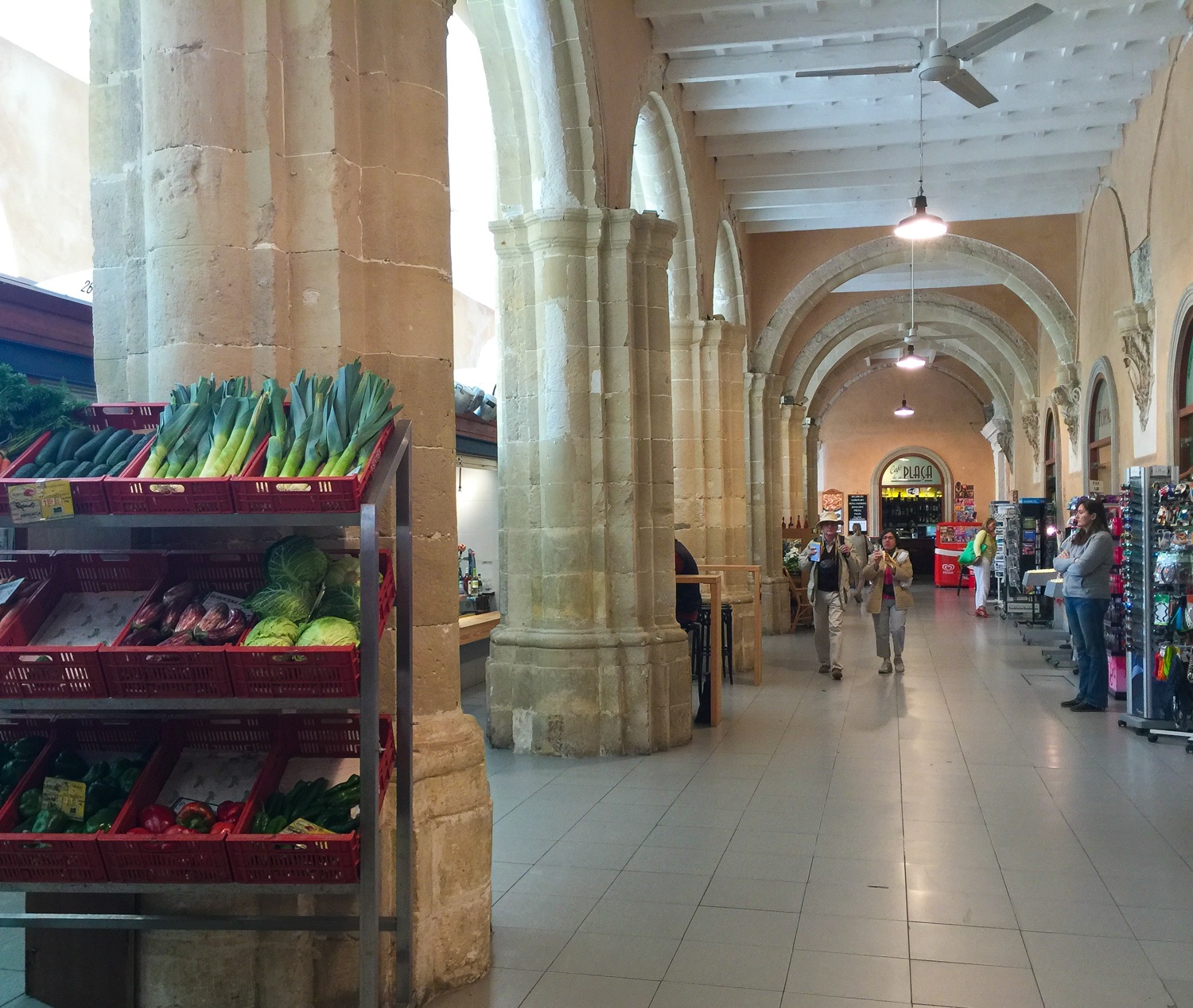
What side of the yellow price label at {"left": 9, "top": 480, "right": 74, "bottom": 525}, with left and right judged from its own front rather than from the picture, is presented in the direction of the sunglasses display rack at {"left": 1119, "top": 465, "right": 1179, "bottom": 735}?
left

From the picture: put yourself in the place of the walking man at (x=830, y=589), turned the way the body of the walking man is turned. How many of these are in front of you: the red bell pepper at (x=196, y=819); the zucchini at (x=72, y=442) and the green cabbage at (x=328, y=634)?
3

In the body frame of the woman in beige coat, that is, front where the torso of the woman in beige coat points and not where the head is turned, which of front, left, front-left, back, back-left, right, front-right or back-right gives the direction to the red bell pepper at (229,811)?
front

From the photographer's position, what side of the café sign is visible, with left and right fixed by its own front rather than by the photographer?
front

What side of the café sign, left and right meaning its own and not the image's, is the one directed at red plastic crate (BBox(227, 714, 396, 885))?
front

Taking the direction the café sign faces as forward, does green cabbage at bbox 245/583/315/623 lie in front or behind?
in front

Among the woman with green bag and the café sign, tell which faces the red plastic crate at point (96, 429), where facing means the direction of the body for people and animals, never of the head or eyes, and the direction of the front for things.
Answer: the café sign

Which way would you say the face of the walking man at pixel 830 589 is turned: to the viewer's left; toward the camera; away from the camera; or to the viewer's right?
toward the camera

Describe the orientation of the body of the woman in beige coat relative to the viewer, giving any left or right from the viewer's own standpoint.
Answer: facing the viewer

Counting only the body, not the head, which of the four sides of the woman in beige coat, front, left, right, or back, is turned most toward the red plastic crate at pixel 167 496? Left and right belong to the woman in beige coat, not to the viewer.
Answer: front

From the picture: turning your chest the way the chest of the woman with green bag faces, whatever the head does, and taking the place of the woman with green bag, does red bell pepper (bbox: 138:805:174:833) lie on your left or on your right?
on your right

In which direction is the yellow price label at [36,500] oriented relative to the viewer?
toward the camera
